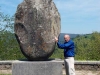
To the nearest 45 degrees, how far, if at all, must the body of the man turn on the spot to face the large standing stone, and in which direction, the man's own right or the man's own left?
0° — they already face it

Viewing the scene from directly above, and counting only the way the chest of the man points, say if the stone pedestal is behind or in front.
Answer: in front

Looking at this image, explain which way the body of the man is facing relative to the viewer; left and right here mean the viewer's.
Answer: facing to the left of the viewer
